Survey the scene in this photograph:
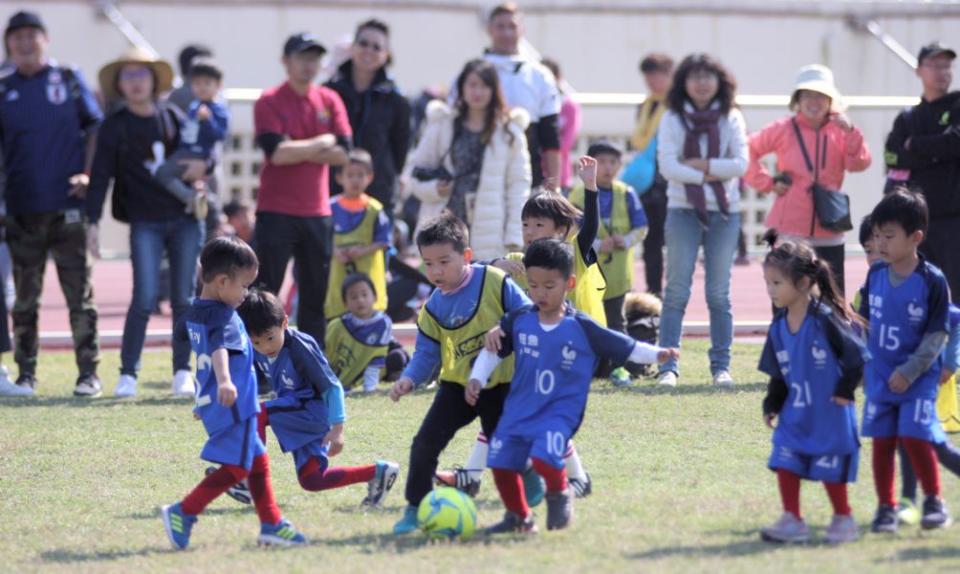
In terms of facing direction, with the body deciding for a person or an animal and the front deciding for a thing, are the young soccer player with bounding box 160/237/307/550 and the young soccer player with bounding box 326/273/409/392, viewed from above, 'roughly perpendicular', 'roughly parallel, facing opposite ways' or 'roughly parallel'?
roughly perpendicular

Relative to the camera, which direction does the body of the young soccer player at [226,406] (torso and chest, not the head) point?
to the viewer's right

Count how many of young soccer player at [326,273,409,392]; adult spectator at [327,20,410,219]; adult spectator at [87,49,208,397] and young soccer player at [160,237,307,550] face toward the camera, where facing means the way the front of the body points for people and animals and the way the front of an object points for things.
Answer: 3

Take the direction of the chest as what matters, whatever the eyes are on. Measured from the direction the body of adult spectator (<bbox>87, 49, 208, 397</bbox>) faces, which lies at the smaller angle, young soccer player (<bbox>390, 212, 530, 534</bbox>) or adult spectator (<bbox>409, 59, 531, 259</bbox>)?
the young soccer player

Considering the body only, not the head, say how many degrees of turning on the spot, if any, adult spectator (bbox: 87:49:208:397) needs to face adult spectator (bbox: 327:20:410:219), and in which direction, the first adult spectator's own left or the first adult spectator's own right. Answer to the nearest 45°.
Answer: approximately 135° to the first adult spectator's own left

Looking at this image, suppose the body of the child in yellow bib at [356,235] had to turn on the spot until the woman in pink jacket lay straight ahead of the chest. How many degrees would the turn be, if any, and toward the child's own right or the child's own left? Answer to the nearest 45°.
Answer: approximately 45° to the child's own left

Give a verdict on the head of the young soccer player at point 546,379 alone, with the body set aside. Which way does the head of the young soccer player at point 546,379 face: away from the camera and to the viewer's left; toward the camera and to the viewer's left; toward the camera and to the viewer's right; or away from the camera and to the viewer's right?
toward the camera and to the viewer's left

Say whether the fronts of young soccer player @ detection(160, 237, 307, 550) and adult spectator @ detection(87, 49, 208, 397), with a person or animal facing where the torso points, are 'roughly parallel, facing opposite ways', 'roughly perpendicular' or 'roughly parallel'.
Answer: roughly perpendicular

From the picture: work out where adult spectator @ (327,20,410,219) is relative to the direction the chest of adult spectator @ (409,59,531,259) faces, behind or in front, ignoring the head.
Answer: behind

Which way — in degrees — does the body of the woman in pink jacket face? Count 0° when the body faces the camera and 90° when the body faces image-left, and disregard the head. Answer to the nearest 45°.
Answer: approximately 0°

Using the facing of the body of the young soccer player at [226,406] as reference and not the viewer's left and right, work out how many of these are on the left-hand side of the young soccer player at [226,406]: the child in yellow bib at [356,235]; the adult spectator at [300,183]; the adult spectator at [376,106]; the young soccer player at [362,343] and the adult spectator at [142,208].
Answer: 5

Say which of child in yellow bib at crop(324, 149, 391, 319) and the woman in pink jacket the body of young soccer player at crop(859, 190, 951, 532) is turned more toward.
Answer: the child in yellow bib

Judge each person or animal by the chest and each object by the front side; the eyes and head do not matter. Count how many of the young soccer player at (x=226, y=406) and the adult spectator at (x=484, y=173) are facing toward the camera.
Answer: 1

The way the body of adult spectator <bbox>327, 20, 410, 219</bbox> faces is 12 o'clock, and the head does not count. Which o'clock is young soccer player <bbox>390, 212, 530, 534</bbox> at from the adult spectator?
The young soccer player is roughly at 12 o'clock from the adult spectator.

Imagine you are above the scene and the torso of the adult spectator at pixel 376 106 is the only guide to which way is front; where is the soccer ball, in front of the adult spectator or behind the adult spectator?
in front

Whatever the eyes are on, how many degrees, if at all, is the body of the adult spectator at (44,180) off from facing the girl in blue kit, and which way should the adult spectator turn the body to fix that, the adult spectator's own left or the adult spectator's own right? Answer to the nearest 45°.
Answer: approximately 45° to the adult spectator's own left
